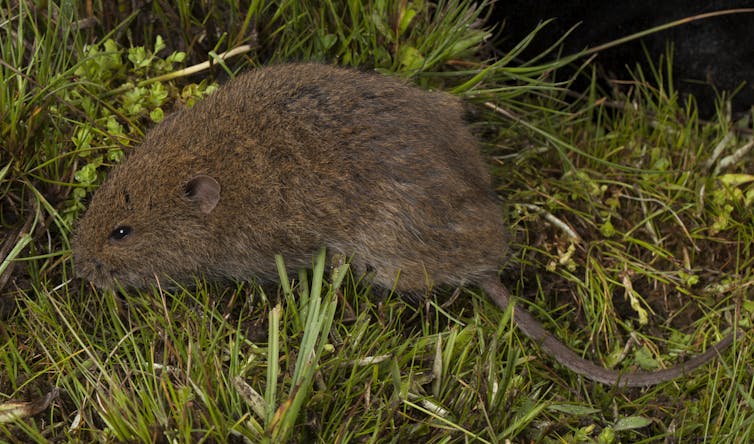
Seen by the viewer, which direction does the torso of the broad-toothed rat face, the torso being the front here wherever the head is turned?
to the viewer's left

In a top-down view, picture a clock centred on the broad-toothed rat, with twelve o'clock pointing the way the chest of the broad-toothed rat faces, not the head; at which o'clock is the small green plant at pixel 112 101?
The small green plant is roughly at 1 o'clock from the broad-toothed rat.
